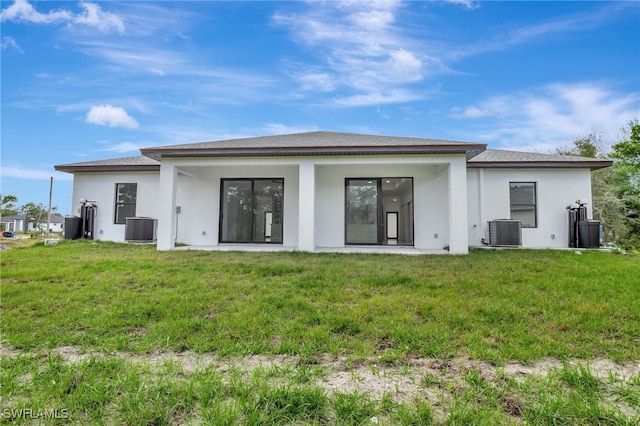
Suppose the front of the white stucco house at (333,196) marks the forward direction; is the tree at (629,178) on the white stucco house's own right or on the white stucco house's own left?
on the white stucco house's own right

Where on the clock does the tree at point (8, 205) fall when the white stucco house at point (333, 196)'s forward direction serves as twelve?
The tree is roughly at 10 o'clock from the white stucco house.

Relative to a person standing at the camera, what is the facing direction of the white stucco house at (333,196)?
facing away from the viewer

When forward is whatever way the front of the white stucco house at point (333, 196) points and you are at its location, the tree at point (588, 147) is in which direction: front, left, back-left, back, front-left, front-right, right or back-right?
front-right

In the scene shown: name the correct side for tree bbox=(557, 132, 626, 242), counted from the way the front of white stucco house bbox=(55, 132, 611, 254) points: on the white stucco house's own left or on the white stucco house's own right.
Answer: on the white stucco house's own right
